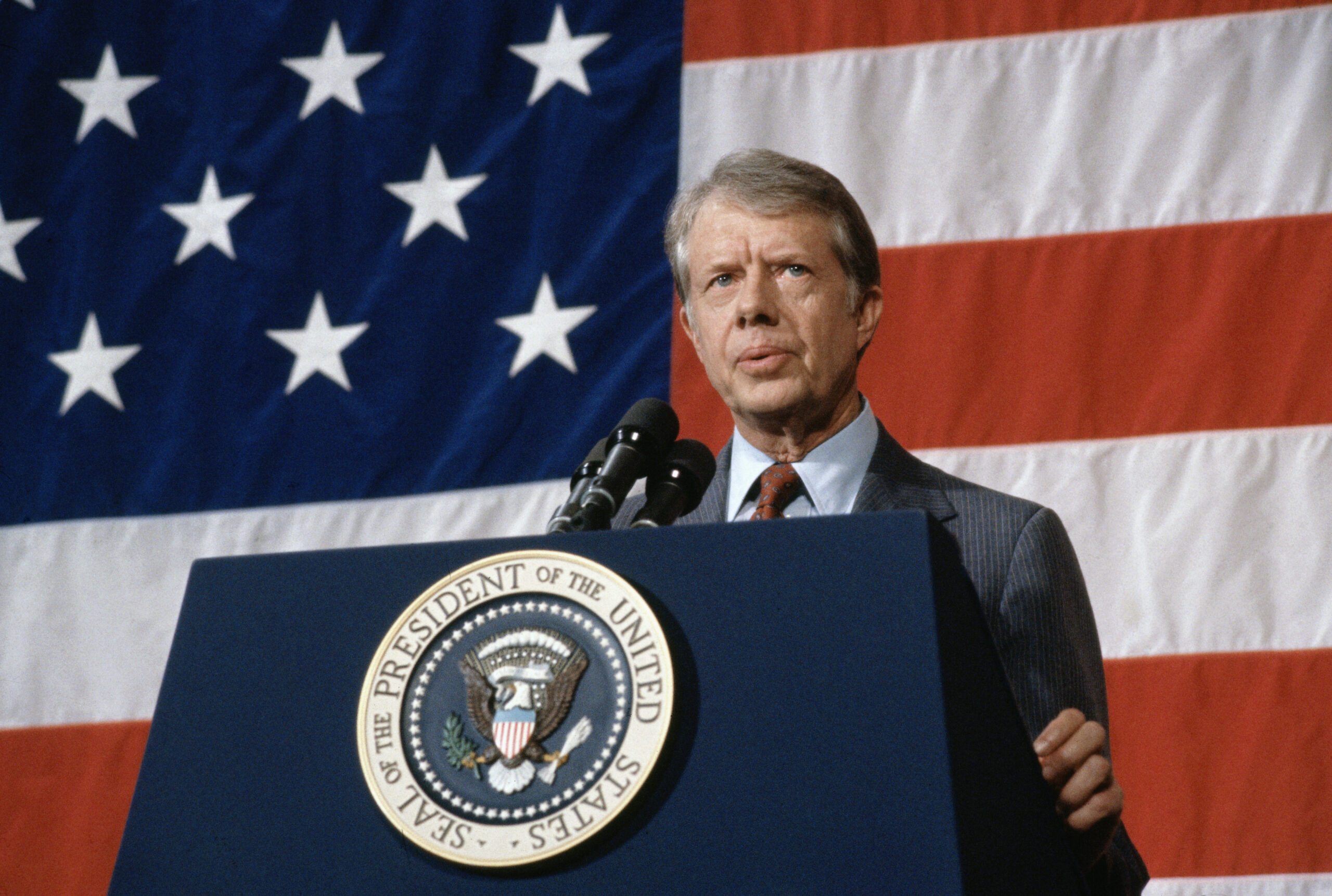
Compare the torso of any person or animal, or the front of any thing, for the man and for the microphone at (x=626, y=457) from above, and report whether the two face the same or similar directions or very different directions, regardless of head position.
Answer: very different directions

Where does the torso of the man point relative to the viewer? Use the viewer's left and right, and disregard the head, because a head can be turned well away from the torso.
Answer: facing the viewer and to the left of the viewer

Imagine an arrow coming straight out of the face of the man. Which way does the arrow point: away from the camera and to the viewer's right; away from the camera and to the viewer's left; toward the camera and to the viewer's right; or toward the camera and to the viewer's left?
toward the camera and to the viewer's left

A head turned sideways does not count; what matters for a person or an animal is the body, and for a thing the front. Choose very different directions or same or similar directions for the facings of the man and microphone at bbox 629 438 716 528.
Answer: very different directions

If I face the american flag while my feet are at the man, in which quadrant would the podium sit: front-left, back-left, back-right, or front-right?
back-left

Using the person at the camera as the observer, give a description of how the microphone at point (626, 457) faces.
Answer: facing away from the viewer and to the right of the viewer

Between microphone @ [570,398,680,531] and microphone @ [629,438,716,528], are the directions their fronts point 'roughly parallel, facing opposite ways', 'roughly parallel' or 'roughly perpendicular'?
roughly parallel

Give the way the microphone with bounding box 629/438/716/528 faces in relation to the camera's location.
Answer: facing away from the viewer and to the right of the viewer
